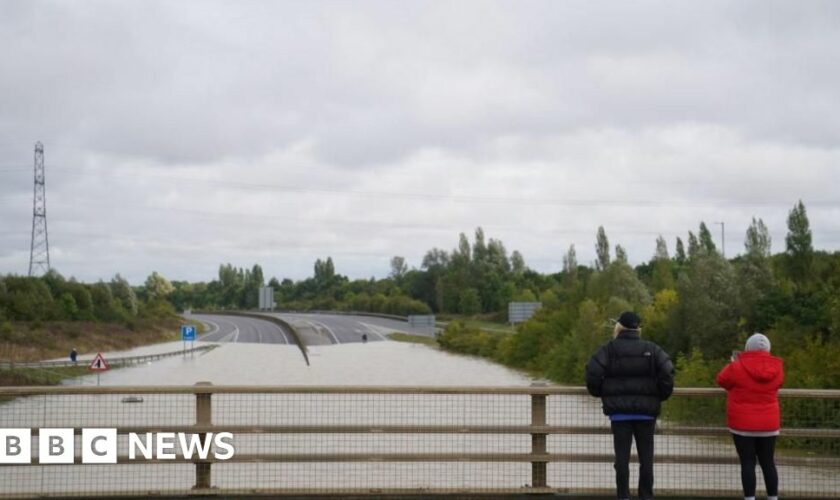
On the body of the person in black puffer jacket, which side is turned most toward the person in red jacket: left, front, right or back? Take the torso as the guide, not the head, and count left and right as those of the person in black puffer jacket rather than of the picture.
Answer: right

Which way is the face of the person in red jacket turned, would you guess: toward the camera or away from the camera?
away from the camera

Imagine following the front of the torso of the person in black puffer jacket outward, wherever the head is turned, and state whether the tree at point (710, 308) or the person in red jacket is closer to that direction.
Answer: the tree

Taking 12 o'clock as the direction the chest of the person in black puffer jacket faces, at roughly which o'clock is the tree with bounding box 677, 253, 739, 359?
The tree is roughly at 12 o'clock from the person in black puffer jacket.

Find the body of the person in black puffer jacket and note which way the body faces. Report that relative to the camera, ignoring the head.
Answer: away from the camera
